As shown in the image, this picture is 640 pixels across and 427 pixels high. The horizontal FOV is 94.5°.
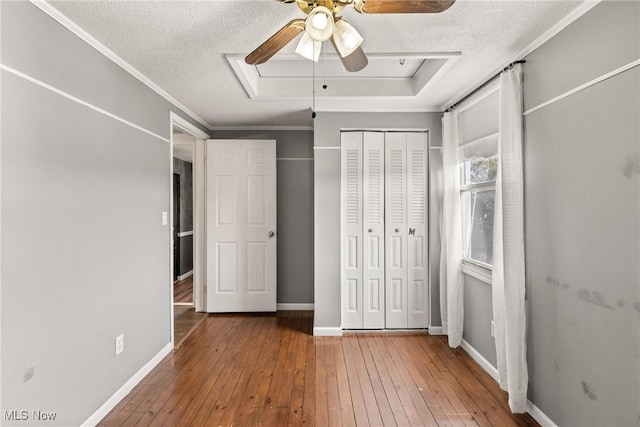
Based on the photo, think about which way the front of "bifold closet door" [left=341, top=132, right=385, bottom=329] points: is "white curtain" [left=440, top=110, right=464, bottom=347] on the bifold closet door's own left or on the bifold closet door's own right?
on the bifold closet door's own left

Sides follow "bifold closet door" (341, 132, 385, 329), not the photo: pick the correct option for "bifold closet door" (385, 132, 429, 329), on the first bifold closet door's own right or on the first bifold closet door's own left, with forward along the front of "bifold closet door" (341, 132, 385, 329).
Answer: on the first bifold closet door's own left

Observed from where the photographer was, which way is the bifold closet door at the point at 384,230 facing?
facing the viewer

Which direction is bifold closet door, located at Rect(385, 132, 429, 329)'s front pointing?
toward the camera

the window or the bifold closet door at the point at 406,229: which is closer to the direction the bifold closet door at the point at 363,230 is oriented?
the window

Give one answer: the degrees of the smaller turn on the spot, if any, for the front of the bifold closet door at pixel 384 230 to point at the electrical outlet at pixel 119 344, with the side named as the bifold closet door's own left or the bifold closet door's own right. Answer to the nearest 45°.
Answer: approximately 45° to the bifold closet door's own right

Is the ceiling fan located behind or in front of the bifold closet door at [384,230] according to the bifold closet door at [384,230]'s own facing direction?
in front

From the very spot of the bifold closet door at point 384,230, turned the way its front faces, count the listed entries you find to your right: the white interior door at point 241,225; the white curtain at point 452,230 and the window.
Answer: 1

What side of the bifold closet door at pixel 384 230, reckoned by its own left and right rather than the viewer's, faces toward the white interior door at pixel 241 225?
right

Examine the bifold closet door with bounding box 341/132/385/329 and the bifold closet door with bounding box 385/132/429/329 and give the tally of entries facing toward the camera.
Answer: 2

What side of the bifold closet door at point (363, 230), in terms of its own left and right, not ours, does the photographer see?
front

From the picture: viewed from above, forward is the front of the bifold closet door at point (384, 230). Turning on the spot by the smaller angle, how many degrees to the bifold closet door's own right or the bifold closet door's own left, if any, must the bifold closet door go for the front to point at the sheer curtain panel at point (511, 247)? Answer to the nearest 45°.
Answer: approximately 45° to the bifold closet door's own left

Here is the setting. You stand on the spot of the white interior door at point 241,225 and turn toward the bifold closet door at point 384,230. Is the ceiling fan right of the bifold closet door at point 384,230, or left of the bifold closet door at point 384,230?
right

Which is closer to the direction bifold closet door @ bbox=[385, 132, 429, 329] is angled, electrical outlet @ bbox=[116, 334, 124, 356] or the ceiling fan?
the ceiling fan

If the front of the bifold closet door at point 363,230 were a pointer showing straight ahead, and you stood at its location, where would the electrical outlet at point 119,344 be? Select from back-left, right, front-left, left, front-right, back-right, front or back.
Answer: front-right
